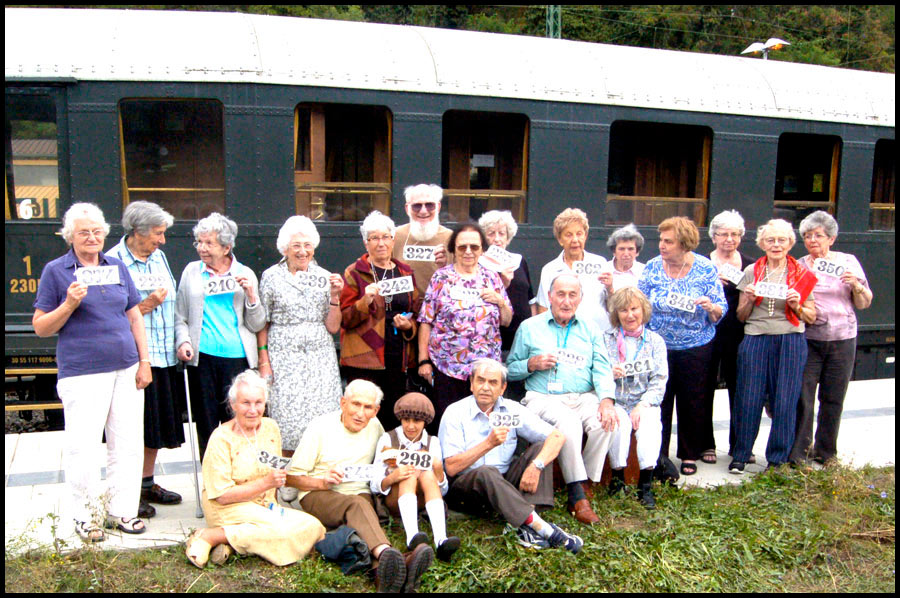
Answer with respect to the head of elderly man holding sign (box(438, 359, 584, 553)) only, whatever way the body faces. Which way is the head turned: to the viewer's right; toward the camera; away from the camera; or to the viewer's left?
toward the camera

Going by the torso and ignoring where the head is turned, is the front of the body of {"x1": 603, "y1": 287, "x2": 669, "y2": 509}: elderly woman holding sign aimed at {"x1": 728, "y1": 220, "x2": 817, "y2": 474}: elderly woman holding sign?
no

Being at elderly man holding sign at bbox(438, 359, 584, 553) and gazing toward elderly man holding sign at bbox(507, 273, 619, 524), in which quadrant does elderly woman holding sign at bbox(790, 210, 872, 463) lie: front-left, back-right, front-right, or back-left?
front-right

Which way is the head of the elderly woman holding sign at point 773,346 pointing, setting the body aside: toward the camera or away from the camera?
toward the camera

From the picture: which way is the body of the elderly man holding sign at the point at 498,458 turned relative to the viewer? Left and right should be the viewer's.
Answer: facing the viewer

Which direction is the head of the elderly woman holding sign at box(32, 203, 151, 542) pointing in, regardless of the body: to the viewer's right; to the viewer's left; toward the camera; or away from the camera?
toward the camera

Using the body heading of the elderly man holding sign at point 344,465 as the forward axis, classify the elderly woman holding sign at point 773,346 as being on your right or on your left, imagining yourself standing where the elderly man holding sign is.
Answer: on your left

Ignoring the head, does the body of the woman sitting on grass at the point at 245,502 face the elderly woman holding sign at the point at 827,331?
no

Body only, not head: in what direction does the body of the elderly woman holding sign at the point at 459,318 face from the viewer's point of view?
toward the camera

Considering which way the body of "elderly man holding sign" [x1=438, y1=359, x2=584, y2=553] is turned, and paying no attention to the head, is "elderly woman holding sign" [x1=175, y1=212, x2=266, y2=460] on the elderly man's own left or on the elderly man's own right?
on the elderly man's own right

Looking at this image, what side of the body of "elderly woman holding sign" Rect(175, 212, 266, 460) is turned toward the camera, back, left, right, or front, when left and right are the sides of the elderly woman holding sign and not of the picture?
front

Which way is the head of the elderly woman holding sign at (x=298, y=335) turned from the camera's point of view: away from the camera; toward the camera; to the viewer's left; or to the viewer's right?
toward the camera

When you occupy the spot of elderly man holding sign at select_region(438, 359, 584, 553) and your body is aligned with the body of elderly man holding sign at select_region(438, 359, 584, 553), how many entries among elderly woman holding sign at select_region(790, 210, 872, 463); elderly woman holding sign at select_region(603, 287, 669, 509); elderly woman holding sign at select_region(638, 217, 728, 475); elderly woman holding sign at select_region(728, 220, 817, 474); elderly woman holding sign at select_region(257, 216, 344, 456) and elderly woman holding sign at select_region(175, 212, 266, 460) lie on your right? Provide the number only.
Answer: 2

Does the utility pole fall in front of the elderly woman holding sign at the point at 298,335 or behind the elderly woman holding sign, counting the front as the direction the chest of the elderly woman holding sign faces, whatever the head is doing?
behind

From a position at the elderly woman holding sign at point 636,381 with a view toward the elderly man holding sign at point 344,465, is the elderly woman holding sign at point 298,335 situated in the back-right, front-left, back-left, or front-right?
front-right

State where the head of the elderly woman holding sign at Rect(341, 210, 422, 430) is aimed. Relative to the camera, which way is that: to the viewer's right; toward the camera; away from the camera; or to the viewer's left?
toward the camera

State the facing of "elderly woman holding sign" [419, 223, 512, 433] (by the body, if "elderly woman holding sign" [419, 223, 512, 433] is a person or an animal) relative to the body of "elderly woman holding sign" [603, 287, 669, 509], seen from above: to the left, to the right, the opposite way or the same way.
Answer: the same way
